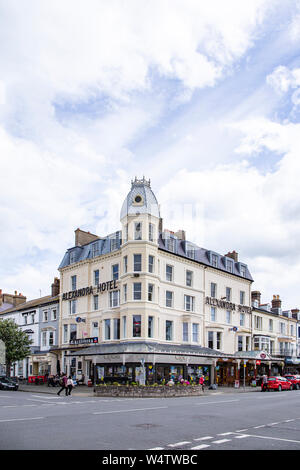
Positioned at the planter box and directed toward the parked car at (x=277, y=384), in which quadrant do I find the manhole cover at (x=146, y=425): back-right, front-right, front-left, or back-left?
back-right
